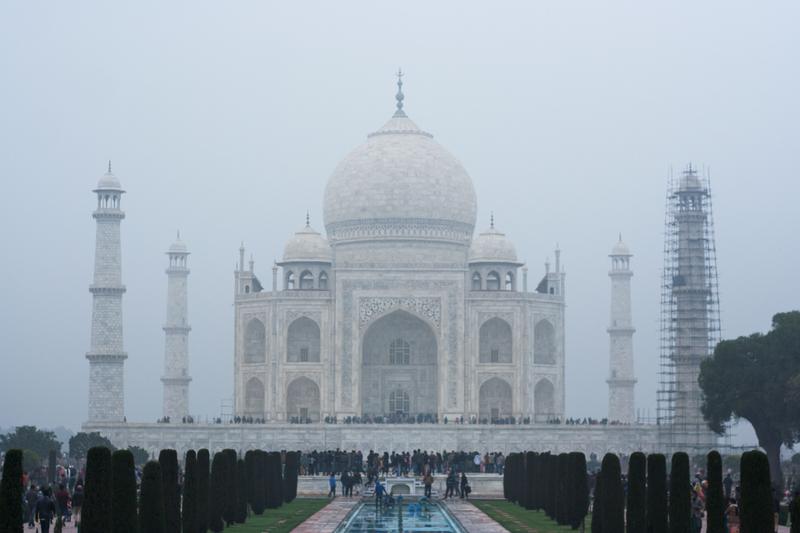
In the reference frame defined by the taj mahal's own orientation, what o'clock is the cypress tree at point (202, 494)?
The cypress tree is roughly at 12 o'clock from the taj mahal.

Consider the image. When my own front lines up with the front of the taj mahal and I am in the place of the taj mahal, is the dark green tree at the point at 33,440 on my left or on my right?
on my right

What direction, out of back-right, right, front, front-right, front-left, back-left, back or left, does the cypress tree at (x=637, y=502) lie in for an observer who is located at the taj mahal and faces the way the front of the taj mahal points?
front

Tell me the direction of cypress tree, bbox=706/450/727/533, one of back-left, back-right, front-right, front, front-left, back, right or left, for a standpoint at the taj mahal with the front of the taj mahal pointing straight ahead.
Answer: front

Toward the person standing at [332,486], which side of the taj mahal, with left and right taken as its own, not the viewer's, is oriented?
front

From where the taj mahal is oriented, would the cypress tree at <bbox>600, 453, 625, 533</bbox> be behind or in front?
in front

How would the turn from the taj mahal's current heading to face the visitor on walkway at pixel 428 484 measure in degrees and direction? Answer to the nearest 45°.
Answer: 0° — it already faces them

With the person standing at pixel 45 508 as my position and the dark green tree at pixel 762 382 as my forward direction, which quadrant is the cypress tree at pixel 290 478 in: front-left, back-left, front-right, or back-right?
front-left

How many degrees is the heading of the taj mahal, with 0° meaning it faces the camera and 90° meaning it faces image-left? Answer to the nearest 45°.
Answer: approximately 0°

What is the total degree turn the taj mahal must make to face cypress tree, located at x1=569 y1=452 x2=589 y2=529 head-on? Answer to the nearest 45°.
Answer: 0° — it already faces it

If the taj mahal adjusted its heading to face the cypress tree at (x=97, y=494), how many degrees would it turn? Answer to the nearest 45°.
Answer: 0° — it already faces it

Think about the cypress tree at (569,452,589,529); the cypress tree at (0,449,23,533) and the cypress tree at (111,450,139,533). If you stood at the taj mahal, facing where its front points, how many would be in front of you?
3

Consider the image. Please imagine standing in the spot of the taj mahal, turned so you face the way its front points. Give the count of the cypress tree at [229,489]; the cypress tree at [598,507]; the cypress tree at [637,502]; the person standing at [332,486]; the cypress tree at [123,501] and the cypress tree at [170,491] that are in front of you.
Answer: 6

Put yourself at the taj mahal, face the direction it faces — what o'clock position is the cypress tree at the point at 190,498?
The cypress tree is roughly at 12 o'clock from the taj mahal.

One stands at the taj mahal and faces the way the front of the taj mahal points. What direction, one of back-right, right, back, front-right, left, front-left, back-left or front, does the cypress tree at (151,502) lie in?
front

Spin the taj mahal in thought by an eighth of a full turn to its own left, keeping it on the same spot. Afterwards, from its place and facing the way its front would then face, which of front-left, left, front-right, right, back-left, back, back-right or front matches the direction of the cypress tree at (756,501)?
front-right

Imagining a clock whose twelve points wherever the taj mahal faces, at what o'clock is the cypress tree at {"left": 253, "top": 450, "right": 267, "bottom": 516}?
The cypress tree is roughly at 12 o'clock from the taj mahal.

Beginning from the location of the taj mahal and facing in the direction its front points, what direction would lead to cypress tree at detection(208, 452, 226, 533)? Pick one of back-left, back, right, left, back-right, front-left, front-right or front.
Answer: front

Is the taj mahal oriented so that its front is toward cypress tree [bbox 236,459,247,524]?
yes

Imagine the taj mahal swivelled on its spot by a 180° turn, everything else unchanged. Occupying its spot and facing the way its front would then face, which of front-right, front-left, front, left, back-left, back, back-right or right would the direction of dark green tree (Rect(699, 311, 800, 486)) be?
back-right

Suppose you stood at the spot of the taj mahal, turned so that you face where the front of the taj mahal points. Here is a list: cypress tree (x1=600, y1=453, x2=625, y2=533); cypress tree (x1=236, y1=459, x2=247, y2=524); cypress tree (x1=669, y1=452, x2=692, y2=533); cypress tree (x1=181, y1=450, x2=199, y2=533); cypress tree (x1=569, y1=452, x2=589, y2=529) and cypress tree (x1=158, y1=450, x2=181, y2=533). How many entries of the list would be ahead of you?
6

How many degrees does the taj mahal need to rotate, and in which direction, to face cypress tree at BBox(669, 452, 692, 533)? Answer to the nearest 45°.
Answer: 0° — it already faces it
